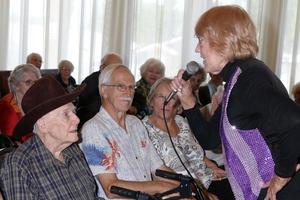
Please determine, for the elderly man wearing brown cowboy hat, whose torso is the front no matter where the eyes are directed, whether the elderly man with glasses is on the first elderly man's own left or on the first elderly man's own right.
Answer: on the first elderly man's own left

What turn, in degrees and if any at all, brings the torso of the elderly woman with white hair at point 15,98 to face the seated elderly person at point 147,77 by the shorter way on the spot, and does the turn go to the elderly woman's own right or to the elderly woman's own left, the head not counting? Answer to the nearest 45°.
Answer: approximately 90° to the elderly woman's own left

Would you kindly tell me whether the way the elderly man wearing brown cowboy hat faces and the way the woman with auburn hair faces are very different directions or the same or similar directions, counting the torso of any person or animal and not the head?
very different directions

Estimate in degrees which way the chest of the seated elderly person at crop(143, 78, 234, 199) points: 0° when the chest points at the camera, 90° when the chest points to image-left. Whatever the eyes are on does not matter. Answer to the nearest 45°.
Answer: approximately 315°

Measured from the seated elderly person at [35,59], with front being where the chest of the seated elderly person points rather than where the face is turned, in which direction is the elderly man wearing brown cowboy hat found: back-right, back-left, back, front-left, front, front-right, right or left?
front-right

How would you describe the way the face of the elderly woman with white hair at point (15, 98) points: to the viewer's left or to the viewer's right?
to the viewer's right

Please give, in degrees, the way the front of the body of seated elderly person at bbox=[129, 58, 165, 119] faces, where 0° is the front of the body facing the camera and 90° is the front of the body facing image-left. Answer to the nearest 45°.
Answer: approximately 315°

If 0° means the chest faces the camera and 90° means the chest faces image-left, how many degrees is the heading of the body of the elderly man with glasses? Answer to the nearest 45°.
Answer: approximately 315°

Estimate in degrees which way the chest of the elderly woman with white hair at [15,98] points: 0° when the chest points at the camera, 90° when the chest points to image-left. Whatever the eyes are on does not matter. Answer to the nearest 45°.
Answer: approximately 315°
